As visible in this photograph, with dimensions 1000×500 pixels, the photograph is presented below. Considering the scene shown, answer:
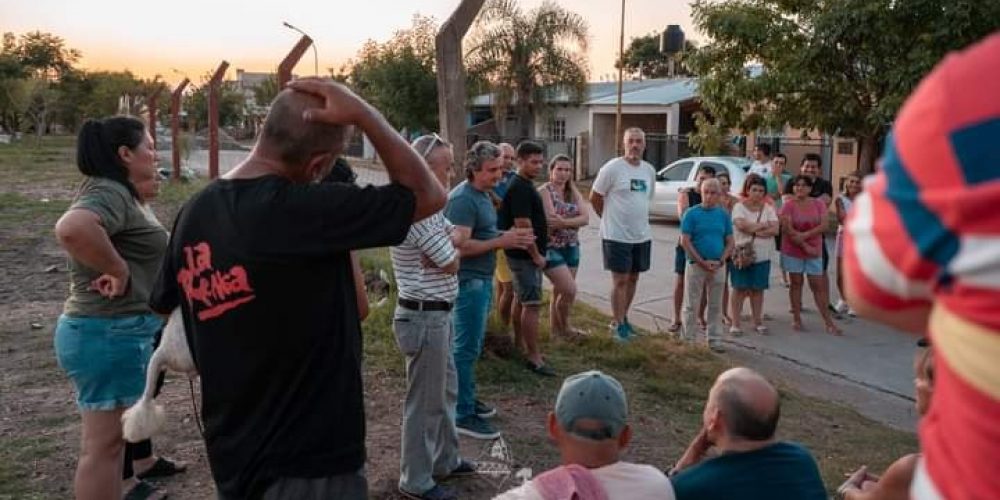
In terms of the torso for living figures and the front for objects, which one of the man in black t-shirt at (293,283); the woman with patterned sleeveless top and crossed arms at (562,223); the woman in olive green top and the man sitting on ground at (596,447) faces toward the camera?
the woman with patterned sleeveless top and crossed arms

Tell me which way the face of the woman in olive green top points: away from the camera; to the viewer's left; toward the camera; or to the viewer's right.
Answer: to the viewer's right

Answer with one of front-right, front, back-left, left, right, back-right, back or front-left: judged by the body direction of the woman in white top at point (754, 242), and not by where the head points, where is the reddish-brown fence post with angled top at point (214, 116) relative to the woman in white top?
right

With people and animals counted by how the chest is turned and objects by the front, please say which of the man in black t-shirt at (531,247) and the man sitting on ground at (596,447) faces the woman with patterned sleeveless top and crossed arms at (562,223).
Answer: the man sitting on ground

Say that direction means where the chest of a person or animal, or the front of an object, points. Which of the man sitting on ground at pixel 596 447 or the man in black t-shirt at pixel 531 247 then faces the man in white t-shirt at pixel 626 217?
the man sitting on ground

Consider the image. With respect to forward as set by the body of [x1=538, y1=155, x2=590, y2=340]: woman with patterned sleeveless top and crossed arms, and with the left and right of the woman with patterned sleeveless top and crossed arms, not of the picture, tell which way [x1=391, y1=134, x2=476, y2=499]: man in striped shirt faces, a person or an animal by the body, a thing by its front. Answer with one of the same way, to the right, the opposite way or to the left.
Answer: to the left

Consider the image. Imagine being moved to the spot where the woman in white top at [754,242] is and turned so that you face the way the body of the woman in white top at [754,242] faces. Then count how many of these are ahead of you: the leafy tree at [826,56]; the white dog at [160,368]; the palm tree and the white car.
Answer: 1

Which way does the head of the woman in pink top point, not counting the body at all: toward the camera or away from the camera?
toward the camera

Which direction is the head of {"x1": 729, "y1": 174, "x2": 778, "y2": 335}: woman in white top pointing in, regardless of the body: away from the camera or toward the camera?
toward the camera

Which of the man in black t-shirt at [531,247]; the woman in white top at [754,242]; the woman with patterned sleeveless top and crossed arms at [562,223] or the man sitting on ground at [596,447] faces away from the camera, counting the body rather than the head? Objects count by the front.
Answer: the man sitting on ground

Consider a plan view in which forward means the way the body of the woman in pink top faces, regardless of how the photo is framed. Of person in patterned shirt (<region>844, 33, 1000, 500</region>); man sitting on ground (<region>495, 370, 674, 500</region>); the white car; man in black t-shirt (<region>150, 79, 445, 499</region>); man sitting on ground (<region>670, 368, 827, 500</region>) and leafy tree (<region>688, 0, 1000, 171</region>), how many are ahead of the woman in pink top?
4

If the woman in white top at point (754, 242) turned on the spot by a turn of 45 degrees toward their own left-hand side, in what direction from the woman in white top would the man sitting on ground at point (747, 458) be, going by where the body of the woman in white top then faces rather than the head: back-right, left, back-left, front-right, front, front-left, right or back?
front-right

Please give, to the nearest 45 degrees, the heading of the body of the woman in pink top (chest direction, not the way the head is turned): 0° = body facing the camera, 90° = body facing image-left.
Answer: approximately 0°

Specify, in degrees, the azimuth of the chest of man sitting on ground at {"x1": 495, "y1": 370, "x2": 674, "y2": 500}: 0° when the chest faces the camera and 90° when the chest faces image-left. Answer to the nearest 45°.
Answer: approximately 180°

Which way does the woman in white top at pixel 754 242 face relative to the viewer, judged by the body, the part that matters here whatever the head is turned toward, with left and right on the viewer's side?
facing the viewer

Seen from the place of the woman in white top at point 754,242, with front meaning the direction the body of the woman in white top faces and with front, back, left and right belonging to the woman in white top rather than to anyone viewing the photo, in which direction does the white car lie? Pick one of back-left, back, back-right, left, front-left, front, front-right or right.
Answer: back

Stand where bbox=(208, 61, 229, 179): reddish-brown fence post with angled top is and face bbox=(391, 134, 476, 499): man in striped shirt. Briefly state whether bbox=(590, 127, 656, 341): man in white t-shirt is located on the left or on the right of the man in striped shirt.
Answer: left

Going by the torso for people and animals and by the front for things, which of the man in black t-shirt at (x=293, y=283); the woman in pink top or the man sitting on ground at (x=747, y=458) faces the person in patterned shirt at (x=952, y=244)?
the woman in pink top

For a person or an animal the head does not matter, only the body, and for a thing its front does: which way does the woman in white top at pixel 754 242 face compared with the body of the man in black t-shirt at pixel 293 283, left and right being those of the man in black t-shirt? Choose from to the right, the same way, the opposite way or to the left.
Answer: the opposite way
